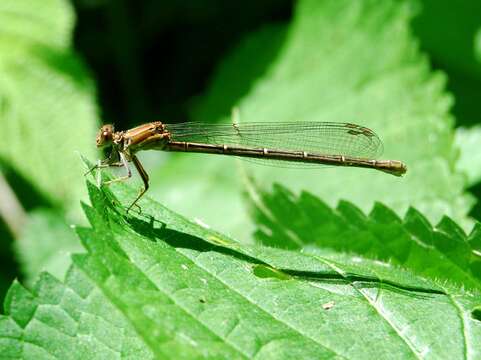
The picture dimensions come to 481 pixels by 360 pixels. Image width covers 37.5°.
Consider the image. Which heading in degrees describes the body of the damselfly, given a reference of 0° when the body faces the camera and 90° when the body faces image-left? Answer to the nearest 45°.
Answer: approximately 90°

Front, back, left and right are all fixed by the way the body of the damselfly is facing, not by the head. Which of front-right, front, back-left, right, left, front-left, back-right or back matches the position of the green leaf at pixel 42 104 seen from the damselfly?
front-right

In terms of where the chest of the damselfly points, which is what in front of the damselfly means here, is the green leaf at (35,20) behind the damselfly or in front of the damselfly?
in front
